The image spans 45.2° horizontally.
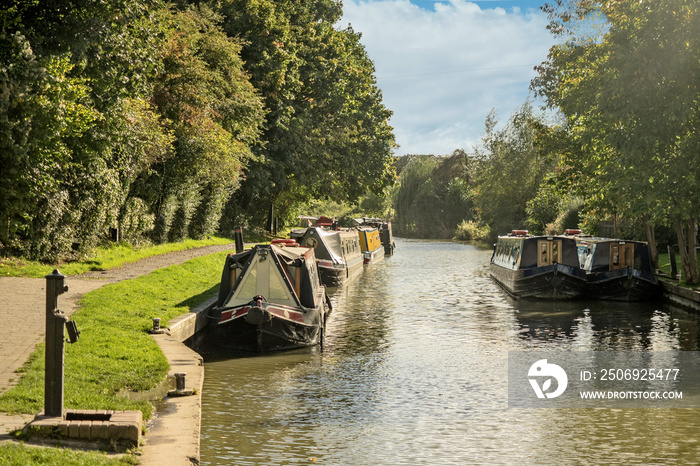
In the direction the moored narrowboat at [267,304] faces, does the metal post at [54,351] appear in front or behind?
in front

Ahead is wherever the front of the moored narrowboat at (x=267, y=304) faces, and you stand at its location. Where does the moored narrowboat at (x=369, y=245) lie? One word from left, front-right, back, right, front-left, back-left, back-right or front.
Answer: back

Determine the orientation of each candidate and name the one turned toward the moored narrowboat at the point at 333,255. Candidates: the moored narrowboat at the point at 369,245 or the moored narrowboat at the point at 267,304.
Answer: the moored narrowboat at the point at 369,245

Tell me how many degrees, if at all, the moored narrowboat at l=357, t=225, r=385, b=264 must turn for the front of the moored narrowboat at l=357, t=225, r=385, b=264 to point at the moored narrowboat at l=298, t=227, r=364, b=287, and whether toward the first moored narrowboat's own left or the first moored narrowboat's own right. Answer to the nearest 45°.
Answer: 0° — it already faces it

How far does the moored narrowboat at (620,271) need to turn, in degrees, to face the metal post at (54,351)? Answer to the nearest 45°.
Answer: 0° — it already faces it

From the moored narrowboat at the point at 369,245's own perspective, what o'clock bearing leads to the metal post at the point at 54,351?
The metal post is roughly at 12 o'clock from the moored narrowboat.

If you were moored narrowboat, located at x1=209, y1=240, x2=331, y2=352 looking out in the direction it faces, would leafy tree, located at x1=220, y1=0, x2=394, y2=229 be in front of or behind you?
behind

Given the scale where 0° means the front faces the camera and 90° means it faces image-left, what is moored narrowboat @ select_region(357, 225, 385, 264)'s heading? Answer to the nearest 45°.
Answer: approximately 0°

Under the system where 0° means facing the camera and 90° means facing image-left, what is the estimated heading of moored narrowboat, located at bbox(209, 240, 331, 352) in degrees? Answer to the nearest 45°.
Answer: approximately 0°

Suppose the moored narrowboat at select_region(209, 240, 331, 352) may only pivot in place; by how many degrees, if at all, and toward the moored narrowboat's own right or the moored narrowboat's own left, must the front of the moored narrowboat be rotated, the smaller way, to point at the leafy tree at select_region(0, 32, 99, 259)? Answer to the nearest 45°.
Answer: approximately 90° to the moored narrowboat's own right
